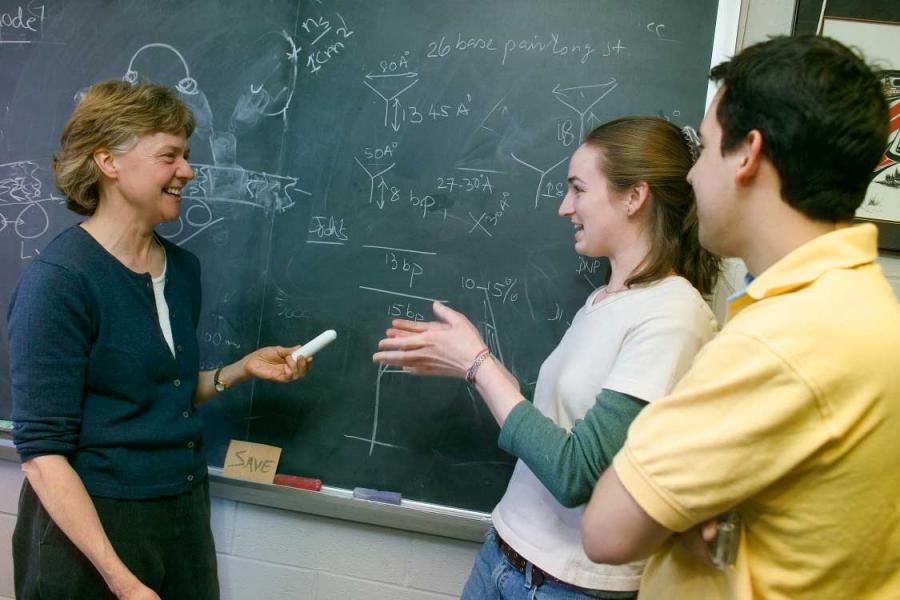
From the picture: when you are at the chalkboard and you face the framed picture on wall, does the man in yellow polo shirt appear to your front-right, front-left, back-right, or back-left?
front-right

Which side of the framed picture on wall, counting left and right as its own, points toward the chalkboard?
right

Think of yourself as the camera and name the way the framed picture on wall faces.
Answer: facing the viewer

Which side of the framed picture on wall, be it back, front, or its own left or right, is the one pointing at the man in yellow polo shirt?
front

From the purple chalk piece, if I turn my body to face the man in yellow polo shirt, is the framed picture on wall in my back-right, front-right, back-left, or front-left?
front-left
